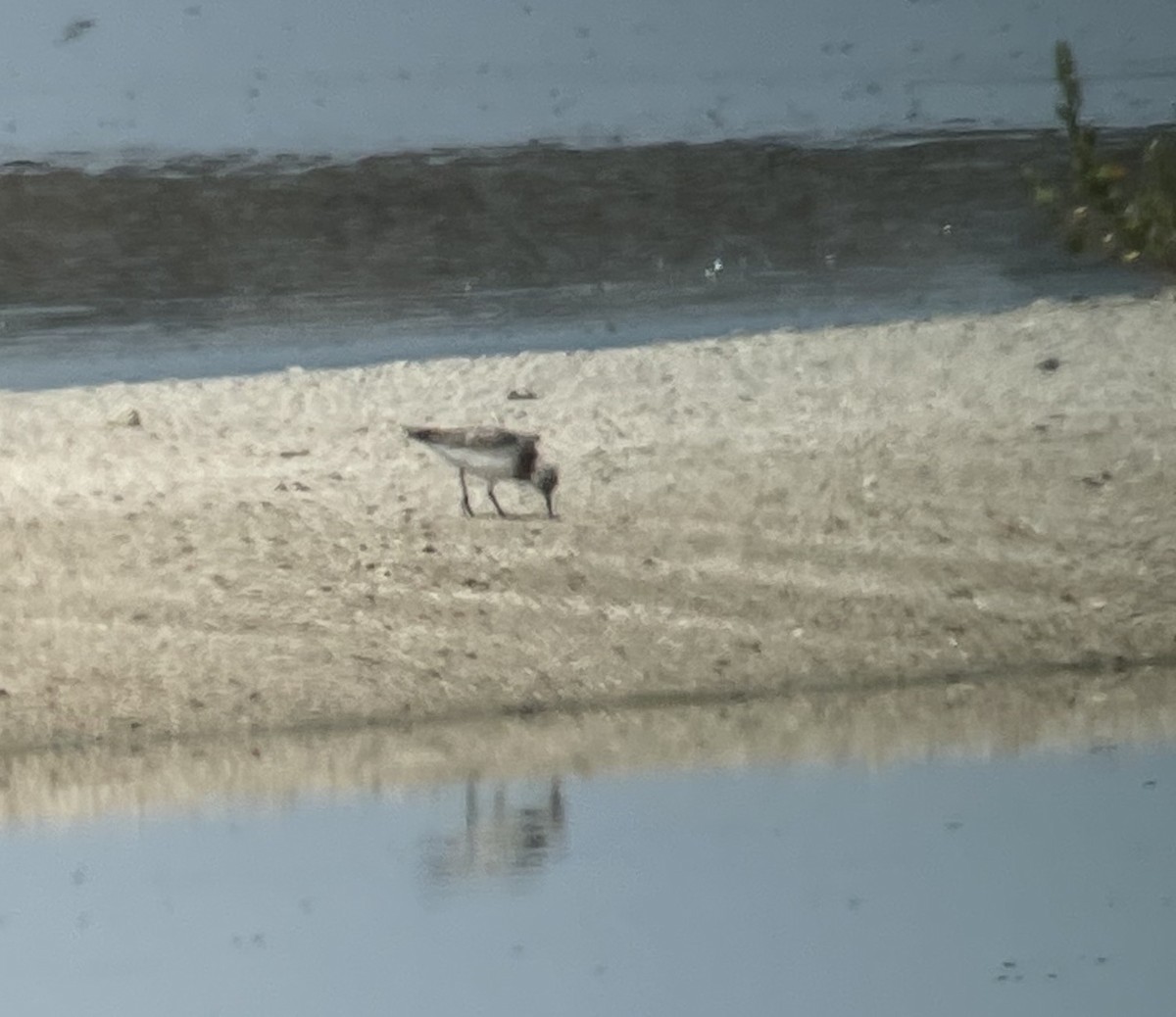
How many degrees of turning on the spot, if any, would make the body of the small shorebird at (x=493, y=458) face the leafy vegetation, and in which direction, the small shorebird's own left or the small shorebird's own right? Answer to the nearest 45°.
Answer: approximately 45° to the small shorebird's own left

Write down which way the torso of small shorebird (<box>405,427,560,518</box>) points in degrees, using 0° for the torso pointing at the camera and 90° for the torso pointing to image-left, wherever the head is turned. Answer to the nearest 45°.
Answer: approximately 270°
